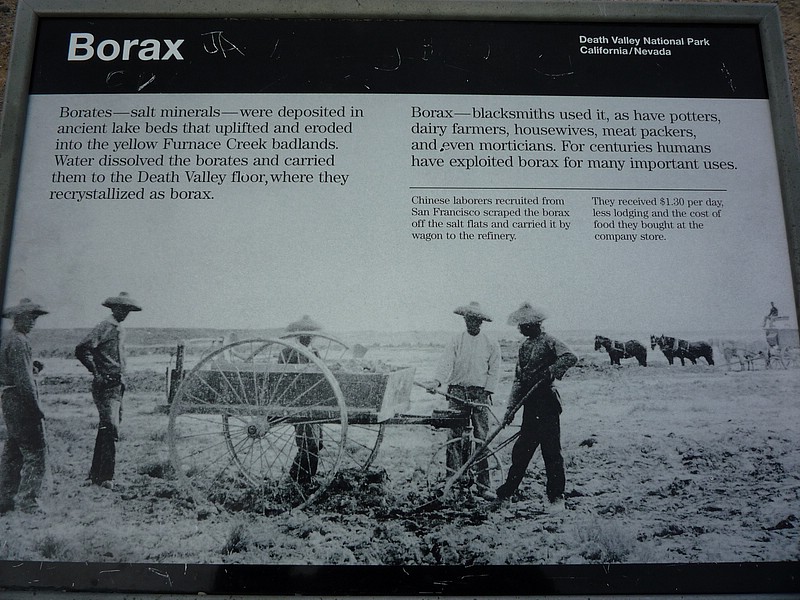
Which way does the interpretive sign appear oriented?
toward the camera
